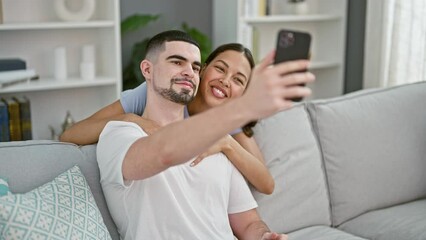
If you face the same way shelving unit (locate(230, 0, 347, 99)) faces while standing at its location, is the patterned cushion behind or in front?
in front

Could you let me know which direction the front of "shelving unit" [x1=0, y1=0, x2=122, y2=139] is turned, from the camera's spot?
facing the viewer

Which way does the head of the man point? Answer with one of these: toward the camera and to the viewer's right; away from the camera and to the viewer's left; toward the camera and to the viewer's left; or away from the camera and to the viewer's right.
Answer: toward the camera and to the viewer's right

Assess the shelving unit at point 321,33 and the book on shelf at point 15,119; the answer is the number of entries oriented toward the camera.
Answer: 2

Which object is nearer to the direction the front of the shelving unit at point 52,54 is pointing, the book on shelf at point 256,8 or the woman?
the woman

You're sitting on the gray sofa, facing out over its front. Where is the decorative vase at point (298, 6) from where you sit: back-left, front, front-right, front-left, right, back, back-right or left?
back-left

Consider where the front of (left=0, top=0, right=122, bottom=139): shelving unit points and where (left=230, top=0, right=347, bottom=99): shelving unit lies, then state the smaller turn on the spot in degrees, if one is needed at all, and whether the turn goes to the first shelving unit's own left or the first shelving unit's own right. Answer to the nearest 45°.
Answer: approximately 90° to the first shelving unit's own left

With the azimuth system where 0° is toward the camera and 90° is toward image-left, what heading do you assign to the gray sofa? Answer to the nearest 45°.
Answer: approximately 315°

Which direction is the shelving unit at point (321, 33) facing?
toward the camera

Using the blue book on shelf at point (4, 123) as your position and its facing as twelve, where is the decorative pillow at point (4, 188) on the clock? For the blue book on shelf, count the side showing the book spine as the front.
The decorative pillow is roughly at 12 o'clock from the book on shelf.

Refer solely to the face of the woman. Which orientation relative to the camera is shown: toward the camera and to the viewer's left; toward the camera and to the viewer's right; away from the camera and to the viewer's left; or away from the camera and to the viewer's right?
toward the camera and to the viewer's right

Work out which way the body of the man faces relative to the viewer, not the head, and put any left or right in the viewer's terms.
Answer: facing the viewer and to the right of the viewer

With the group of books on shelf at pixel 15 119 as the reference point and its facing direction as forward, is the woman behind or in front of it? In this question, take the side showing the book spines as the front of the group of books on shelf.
in front

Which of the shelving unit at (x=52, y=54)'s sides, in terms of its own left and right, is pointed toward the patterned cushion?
front

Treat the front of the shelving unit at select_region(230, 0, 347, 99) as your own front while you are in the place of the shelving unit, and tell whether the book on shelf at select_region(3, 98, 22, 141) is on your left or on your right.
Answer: on your right

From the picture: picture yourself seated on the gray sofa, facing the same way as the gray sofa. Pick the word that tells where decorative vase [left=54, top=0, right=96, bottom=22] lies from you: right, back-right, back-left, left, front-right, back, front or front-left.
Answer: back
